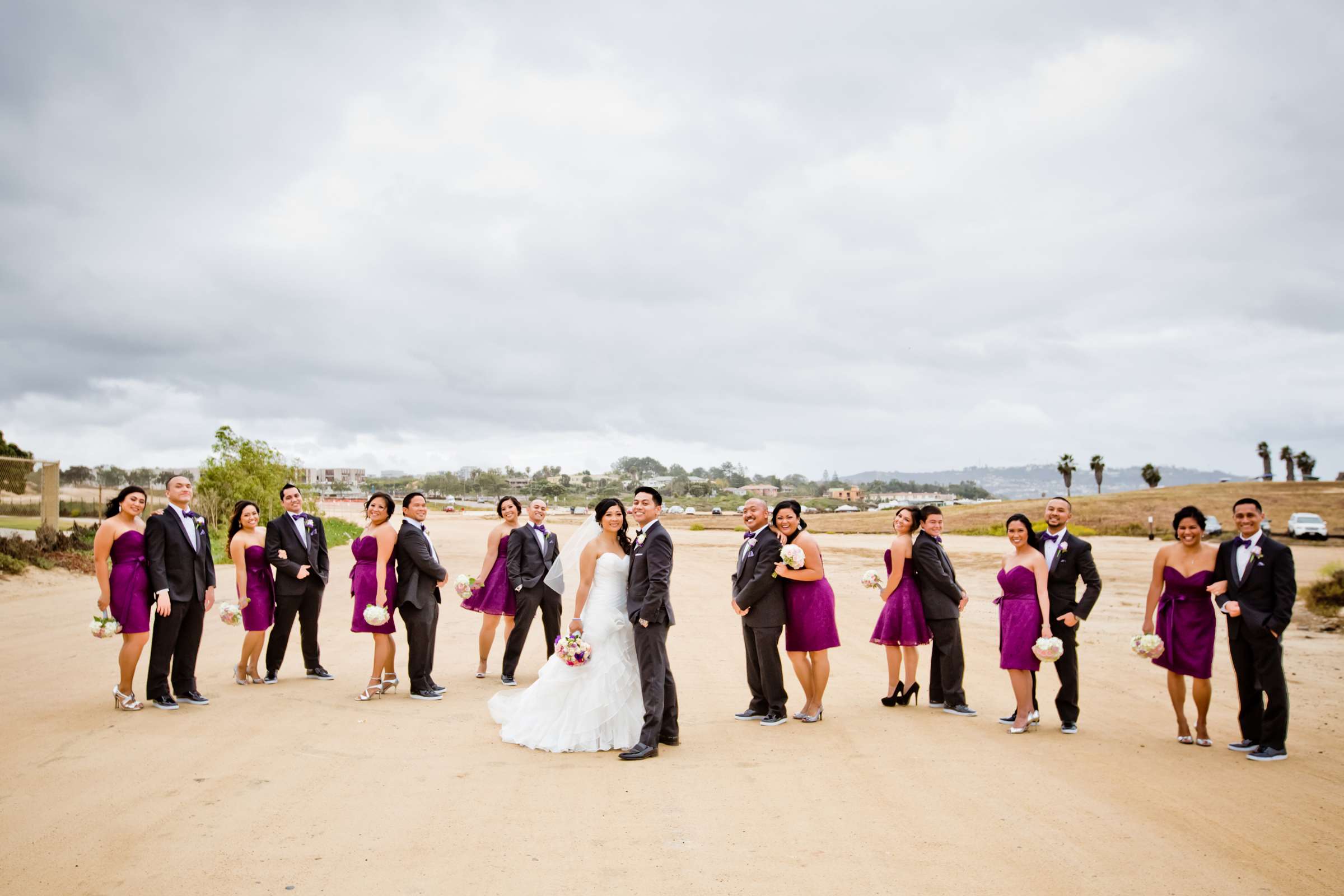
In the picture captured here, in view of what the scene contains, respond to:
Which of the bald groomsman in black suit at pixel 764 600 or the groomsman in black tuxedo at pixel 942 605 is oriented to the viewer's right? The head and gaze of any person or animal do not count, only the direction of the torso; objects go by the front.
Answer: the groomsman in black tuxedo

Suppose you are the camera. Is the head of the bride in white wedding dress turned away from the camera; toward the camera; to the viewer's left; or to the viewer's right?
toward the camera

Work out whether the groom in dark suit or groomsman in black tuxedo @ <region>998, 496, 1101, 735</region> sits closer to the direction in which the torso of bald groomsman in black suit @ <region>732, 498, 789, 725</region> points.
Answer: the groom in dark suit

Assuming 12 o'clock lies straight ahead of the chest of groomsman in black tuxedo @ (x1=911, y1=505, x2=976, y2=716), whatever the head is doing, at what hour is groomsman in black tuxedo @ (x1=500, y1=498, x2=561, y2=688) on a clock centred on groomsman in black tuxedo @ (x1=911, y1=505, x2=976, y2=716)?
groomsman in black tuxedo @ (x1=500, y1=498, x2=561, y2=688) is roughly at 6 o'clock from groomsman in black tuxedo @ (x1=911, y1=505, x2=976, y2=716).

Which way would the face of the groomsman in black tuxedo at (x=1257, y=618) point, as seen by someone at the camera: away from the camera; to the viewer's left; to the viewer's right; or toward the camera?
toward the camera

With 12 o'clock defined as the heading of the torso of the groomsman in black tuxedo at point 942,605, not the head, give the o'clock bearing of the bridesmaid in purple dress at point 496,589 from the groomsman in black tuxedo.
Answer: The bridesmaid in purple dress is roughly at 6 o'clock from the groomsman in black tuxedo.

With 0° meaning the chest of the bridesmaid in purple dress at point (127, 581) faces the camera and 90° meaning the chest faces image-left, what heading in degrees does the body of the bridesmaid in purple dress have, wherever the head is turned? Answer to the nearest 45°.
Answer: approximately 315°

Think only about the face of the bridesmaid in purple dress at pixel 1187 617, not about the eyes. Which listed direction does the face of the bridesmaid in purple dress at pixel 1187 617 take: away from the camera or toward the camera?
toward the camera

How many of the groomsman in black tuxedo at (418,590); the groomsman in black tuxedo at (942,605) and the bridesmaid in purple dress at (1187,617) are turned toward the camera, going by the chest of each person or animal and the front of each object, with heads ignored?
1

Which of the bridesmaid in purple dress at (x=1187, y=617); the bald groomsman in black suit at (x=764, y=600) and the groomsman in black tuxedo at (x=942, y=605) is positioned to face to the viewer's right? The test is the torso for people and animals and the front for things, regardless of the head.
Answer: the groomsman in black tuxedo

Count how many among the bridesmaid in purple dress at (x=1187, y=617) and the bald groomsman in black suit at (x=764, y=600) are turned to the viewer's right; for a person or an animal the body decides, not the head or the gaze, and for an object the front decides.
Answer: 0

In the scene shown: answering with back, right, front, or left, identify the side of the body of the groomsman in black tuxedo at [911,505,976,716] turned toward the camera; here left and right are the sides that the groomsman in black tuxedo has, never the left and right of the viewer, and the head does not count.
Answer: right

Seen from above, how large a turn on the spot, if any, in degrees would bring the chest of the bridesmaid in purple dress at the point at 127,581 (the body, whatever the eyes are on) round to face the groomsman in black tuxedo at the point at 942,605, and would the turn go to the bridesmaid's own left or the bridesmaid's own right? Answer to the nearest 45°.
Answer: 0° — they already face them

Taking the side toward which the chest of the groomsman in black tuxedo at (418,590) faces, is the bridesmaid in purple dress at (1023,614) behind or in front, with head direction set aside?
in front
